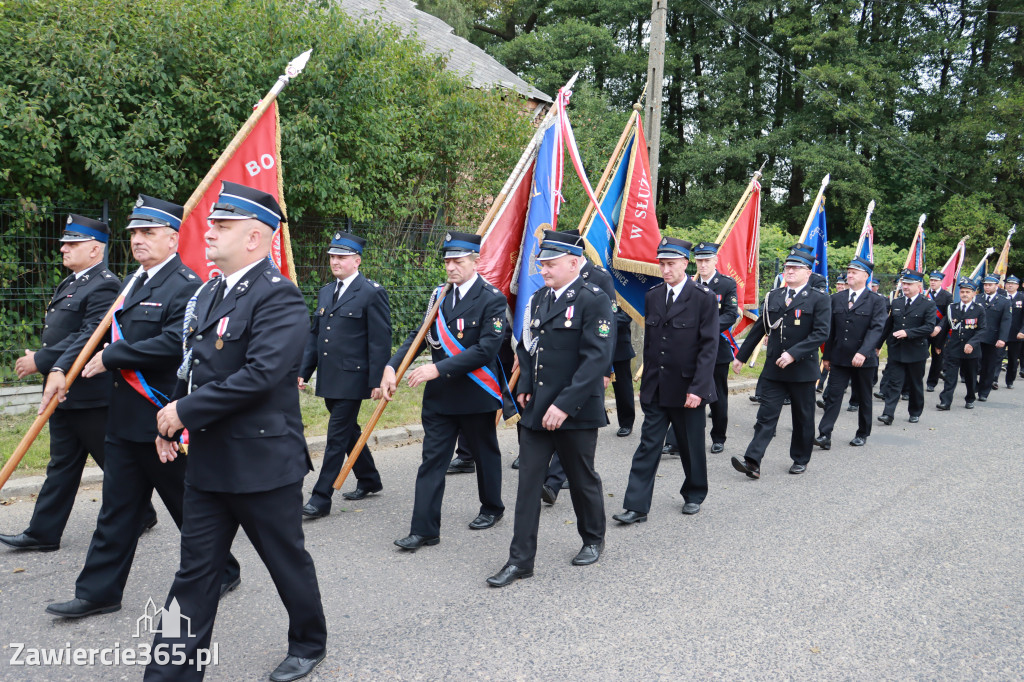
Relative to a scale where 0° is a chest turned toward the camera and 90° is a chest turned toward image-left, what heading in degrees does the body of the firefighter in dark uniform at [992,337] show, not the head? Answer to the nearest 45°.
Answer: approximately 45°

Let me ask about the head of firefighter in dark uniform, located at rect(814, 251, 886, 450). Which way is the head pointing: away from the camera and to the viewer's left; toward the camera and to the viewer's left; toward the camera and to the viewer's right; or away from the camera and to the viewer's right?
toward the camera and to the viewer's left

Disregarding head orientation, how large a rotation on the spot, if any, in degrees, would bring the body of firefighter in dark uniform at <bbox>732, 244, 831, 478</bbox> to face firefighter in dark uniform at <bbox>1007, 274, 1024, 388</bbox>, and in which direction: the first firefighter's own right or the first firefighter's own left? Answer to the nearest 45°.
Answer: approximately 180°

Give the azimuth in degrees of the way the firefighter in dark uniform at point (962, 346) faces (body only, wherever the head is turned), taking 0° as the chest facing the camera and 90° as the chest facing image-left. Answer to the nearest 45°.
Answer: approximately 45°

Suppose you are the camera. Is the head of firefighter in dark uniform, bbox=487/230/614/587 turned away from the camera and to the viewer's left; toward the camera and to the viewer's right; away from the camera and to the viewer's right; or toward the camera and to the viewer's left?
toward the camera and to the viewer's left

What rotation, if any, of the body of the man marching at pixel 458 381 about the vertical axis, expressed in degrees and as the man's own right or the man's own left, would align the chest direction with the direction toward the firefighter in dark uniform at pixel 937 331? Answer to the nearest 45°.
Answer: approximately 180°

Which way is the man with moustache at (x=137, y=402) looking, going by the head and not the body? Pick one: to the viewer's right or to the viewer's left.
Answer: to the viewer's left

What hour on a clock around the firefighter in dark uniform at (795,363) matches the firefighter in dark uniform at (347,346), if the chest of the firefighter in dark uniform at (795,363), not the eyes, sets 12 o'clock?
the firefighter in dark uniform at (347,346) is roughly at 12 o'clock from the firefighter in dark uniform at (795,363).

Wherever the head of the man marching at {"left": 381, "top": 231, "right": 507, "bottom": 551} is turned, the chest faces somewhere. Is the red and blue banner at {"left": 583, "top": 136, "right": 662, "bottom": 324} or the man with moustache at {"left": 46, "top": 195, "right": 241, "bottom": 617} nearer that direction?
the man with moustache

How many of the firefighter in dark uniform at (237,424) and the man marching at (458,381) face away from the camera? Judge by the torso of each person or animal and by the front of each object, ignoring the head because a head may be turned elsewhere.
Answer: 0

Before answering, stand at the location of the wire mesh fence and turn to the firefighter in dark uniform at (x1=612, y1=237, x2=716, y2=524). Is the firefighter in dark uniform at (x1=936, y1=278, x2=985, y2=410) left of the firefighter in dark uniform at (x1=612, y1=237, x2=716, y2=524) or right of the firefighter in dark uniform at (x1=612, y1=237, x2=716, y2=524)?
left

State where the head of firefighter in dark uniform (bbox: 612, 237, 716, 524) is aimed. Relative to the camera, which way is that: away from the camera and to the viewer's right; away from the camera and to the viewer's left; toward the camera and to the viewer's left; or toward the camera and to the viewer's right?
toward the camera and to the viewer's left

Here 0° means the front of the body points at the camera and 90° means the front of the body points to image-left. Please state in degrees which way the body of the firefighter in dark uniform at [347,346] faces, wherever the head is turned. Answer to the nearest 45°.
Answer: approximately 45°
